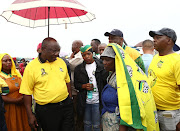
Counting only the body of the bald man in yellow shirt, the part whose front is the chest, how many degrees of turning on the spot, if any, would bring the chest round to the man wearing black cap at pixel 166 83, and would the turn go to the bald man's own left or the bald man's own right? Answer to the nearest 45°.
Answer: approximately 45° to the bald man's own left

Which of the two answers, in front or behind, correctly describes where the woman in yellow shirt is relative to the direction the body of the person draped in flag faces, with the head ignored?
in front

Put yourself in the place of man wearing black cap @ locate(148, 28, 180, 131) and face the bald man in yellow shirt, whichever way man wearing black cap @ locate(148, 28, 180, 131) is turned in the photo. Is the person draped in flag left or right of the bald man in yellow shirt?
left

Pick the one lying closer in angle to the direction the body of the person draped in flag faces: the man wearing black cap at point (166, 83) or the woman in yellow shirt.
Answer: the woman in yellow shirt

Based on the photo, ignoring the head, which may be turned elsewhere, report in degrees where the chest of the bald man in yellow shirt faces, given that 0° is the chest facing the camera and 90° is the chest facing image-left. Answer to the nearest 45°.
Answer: approximately 315°

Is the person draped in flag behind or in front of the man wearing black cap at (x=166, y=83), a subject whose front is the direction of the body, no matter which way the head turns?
in front

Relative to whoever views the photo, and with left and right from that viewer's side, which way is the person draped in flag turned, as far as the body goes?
facing to the left of the viewer

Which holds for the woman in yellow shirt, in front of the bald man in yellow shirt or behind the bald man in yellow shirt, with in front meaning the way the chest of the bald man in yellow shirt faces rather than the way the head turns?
behind

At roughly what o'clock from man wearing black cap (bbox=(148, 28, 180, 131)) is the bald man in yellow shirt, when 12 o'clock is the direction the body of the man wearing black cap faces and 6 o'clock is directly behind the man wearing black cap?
The bald man in yellow shirt is roughly at 1 o'clock from the man wearing black cap.

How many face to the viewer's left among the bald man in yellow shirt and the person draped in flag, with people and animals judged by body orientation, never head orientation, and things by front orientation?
1

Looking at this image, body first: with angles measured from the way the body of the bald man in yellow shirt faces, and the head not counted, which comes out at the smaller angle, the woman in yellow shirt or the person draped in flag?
the person draped in flag

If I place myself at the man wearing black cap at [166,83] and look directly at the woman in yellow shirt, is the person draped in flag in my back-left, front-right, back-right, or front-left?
front-left
